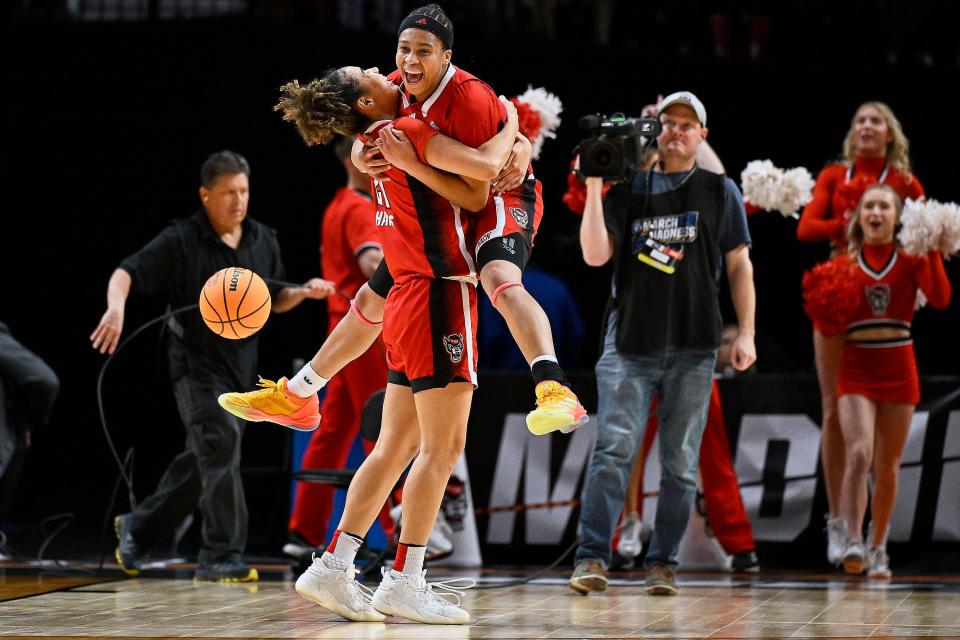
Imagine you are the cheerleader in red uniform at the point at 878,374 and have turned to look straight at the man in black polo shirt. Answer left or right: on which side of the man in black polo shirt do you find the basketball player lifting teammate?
left

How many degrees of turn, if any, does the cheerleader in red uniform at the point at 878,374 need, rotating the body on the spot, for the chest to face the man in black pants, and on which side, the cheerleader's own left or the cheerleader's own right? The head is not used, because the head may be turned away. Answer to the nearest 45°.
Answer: approximately 90° to the cheerleader's own right

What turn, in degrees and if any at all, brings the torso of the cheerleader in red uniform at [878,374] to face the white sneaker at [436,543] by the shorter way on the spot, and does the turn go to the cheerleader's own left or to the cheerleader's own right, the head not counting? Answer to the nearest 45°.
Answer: approximately 90° to the cheerleader's own right
